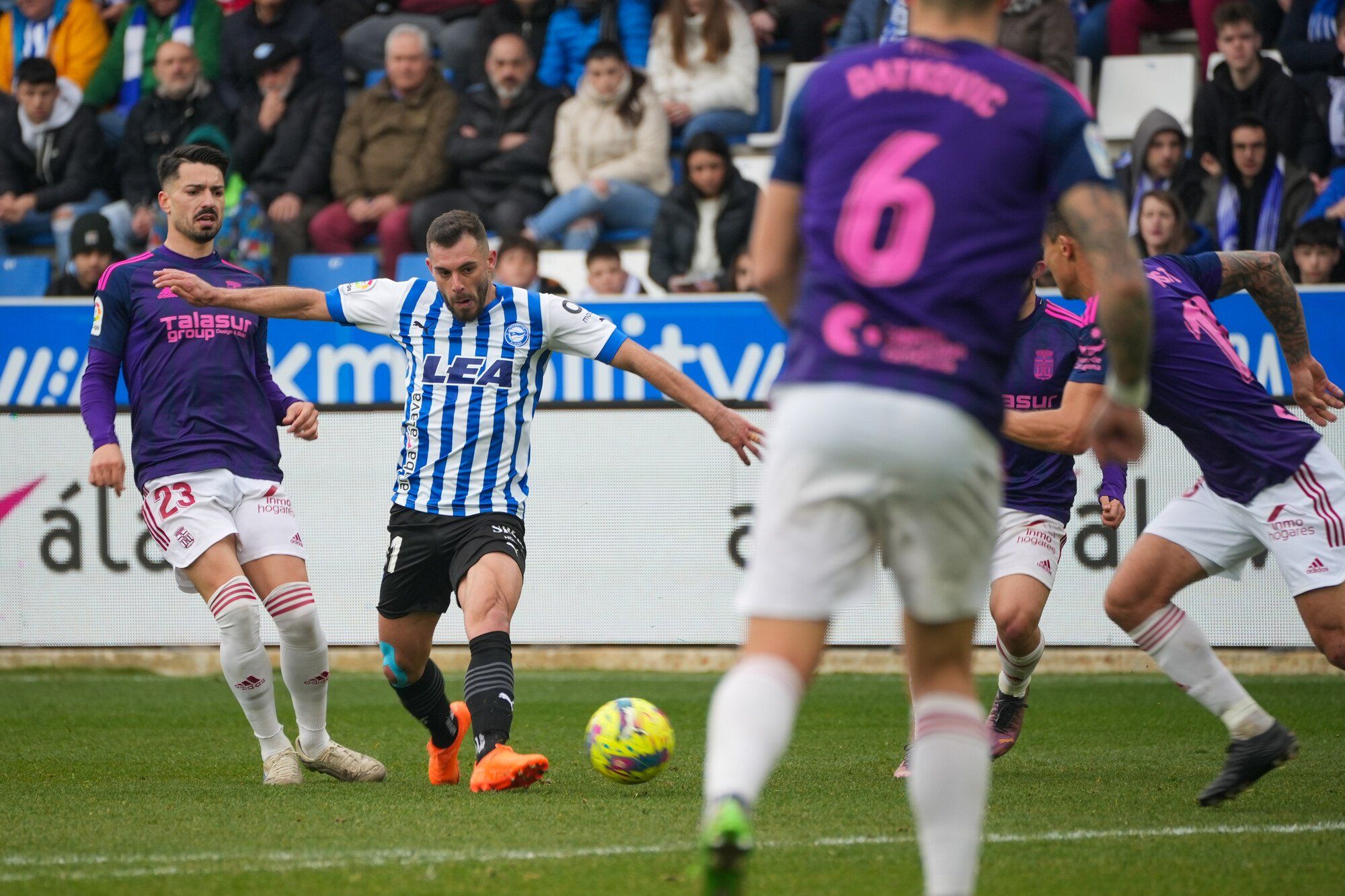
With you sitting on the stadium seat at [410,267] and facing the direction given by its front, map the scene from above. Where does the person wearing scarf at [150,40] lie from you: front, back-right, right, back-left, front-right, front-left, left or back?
back-right

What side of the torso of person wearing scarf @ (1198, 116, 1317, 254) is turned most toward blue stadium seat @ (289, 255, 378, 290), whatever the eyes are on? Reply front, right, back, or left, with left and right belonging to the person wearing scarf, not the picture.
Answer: right

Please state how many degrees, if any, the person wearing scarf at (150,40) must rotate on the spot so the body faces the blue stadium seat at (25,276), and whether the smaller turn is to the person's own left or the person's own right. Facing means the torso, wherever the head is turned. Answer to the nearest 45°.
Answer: approximately 45° to the person's own right

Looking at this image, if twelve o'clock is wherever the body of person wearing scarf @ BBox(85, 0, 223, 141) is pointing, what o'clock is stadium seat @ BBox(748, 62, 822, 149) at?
The stadium seat is roughly at 10 o'clock from the person wearing scarf.

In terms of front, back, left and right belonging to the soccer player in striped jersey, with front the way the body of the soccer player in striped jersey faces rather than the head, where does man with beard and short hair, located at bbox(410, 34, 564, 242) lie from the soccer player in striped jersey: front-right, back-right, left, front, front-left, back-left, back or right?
back

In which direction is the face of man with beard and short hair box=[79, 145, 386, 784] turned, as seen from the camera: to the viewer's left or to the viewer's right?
to the viewer's right

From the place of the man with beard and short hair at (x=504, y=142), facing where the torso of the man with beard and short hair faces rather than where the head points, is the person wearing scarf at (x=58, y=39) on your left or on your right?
on your right

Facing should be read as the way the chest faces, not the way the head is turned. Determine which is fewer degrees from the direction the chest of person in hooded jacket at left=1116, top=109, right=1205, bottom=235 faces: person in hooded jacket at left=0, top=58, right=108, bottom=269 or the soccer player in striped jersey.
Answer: the soccer player in striped jersey

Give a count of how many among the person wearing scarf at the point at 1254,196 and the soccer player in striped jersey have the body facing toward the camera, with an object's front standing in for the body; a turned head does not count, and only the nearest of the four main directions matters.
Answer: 2

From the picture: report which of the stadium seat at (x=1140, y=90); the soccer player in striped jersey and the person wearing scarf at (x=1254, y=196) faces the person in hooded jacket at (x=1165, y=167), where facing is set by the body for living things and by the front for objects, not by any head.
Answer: the stadium seat
